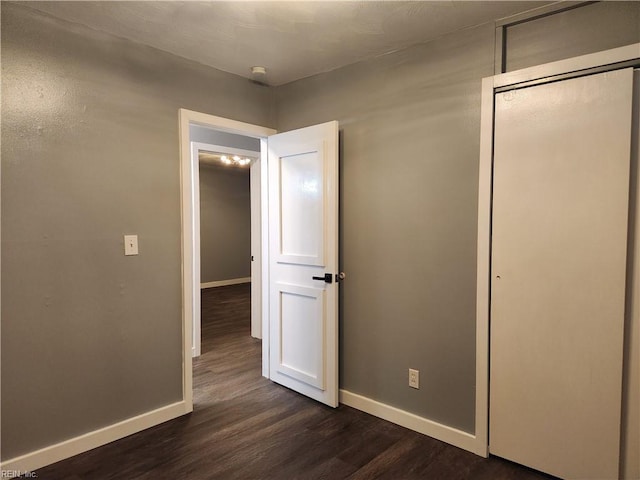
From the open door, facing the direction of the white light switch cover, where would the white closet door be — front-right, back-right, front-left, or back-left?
back-left

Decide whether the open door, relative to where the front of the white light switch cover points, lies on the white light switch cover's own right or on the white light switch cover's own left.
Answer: on the white light switch cover's own left
